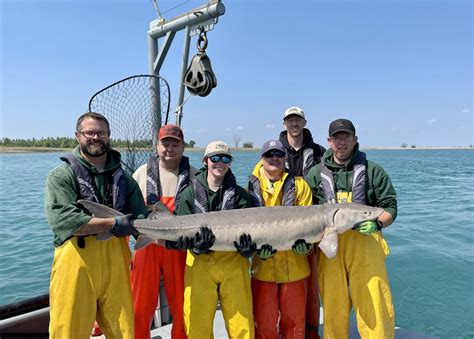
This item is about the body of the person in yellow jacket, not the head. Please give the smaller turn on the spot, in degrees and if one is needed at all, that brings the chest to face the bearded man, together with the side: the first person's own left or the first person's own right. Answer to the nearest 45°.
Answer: approximately 90° to the first person's own right

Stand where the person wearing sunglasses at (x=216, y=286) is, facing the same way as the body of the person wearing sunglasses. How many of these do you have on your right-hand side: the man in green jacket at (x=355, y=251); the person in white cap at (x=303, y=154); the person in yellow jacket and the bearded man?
1

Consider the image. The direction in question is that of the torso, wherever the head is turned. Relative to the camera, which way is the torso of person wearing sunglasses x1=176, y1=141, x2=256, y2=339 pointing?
toward the camera

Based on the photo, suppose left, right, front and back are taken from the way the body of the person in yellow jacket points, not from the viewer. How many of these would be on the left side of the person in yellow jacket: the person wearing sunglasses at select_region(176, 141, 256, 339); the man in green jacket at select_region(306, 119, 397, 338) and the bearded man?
1

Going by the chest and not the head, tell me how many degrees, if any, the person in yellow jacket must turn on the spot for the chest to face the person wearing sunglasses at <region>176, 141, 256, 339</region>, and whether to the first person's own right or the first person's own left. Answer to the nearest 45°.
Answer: approximately 45° to the first person's own right

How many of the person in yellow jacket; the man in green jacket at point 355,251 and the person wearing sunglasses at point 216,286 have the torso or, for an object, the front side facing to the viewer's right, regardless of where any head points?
0

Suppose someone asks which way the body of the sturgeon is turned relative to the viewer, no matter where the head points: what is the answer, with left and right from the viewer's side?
facing to the right of the viewer
